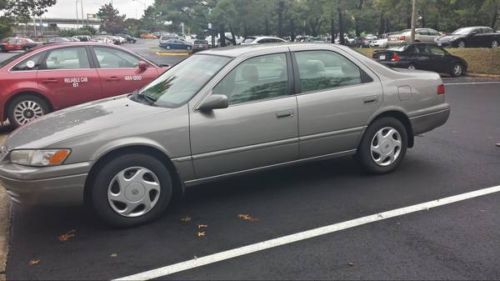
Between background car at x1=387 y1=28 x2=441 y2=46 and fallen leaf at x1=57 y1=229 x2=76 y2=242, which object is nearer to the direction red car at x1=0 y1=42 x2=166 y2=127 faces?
the background car

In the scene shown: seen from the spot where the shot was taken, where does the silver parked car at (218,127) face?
facing the viewer and to the left of the viewer

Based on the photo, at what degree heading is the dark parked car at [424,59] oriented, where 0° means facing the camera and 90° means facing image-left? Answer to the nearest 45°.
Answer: approximately 225°

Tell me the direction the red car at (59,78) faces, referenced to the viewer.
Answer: facing to the right of the viewer

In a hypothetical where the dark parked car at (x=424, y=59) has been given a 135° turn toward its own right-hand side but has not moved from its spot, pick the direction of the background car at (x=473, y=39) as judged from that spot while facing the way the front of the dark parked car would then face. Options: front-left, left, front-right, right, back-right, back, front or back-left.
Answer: back
